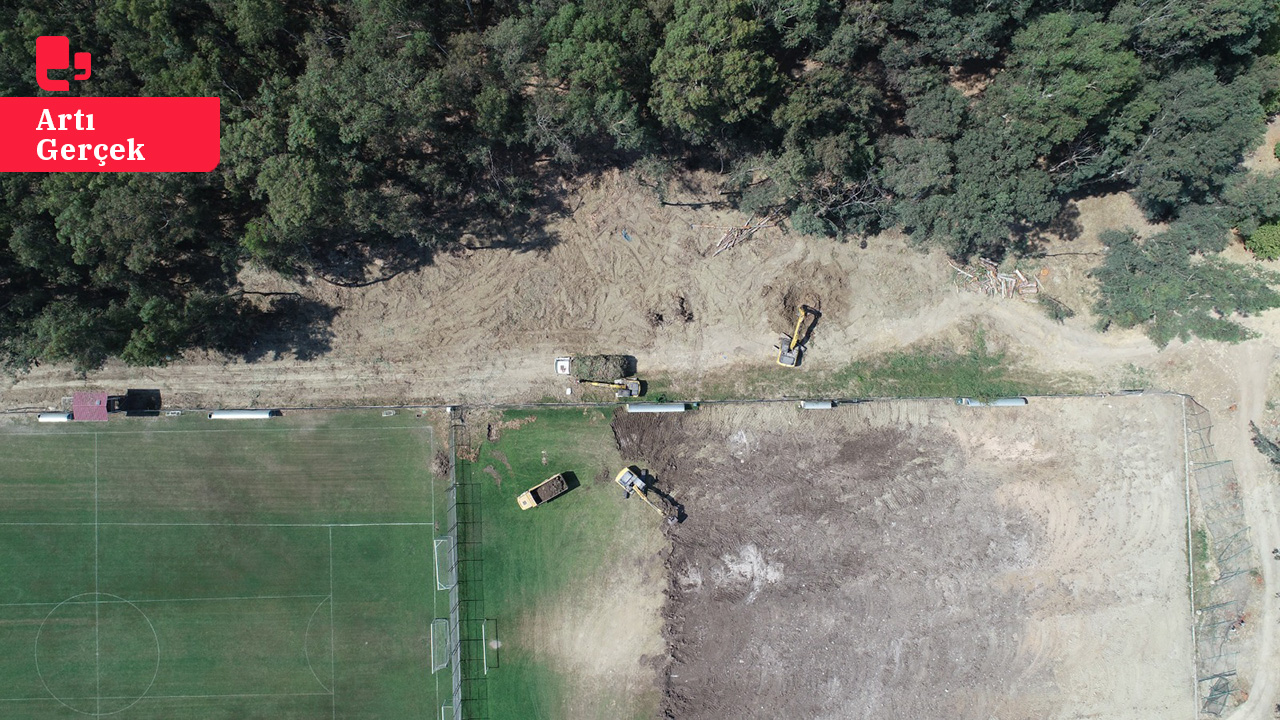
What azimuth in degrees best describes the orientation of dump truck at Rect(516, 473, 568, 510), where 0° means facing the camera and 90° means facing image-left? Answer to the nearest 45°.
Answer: approximately 45°

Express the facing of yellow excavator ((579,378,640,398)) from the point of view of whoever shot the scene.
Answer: facing to the left of the viewer

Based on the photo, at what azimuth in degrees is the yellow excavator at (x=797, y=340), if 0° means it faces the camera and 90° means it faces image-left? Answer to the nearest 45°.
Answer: approximately 180°

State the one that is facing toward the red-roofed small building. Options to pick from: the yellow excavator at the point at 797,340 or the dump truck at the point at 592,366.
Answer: the dump truck

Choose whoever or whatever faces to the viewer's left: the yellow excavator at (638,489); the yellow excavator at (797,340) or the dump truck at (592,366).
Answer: the dump truck

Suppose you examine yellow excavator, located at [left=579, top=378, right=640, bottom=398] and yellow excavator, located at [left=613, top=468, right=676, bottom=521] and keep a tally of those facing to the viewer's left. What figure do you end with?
1

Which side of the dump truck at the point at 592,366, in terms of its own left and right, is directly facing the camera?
left

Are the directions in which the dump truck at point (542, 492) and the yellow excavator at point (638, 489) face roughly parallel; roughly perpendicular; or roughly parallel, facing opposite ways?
roughly perpendicular

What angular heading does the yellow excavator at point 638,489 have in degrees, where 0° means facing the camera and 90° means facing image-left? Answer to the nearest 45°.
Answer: approximately 315°
